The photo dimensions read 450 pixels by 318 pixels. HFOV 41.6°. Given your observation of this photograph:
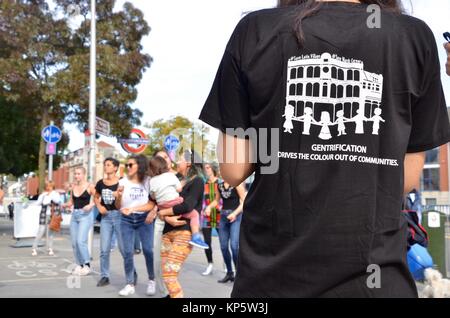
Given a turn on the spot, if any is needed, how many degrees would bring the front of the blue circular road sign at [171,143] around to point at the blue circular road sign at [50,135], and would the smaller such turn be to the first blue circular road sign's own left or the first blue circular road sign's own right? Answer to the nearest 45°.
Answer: approximately 90° to the first blue circular road sign's own right

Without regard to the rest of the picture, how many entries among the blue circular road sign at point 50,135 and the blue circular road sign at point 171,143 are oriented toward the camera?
2

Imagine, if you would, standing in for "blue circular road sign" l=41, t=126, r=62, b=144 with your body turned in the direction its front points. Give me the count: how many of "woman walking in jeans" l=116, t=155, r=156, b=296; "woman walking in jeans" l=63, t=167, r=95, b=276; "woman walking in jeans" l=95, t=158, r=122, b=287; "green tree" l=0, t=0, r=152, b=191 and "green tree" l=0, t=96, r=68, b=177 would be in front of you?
3

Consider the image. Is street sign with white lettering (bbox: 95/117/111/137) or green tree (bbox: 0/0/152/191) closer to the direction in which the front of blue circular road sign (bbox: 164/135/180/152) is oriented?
the street sign with white lettering

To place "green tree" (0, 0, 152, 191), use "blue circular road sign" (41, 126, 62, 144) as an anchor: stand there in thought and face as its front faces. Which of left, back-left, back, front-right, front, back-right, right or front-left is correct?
back

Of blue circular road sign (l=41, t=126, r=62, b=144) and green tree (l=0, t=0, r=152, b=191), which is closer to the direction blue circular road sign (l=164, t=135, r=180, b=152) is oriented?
the blue circular road sign

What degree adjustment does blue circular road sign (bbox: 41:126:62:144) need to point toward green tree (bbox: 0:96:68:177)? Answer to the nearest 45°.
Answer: approximately 180°

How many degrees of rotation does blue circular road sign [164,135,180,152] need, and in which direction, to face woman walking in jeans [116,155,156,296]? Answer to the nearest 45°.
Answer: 0° — it already faces them

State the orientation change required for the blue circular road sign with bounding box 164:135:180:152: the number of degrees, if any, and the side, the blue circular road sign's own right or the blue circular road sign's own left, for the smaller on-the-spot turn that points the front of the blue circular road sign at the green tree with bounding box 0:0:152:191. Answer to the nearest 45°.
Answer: approximately 135° to the blue circular road sign's own right

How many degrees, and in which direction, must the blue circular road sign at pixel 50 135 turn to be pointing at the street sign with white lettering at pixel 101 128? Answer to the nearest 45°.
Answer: approximately 45° to its left

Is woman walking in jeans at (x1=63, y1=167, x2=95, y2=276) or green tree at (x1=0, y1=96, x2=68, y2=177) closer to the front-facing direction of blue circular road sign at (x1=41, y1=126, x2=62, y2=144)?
the woman walking in jeans
